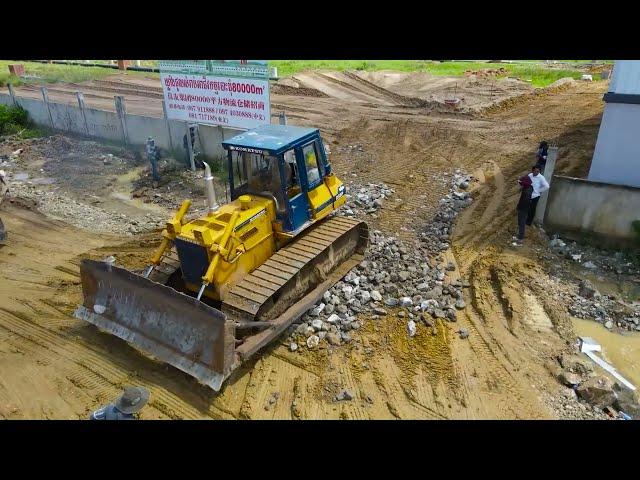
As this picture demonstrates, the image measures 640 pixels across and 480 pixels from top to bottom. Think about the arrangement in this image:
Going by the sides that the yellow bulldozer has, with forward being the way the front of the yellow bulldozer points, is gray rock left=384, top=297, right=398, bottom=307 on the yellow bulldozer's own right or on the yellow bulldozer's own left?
on the yellow bulldozer's own left

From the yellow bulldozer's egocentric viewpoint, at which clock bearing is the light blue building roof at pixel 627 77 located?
The light blue building roof is roughly at 7 o'clock from the yellow bulldozer.

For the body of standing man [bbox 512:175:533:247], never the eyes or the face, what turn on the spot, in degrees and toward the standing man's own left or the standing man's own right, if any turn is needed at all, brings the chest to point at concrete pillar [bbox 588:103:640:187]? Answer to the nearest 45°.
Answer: approximately 135° to the standing man's own right

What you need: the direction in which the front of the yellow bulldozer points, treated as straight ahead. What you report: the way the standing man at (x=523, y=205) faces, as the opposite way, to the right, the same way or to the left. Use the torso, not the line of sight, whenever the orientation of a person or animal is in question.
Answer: to the right

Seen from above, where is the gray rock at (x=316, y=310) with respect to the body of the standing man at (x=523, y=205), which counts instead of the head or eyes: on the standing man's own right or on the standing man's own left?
on the standing man's own left

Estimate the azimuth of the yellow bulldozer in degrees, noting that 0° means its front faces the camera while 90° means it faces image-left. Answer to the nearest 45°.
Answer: approximately 45°

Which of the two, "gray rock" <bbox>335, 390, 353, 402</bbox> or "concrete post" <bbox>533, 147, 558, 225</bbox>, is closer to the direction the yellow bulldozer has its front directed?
the gray rock

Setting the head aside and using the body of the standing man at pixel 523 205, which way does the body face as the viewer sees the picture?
to the viewer's left

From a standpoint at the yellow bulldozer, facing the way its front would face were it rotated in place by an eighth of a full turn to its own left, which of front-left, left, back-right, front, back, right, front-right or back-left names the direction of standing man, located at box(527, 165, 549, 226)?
left

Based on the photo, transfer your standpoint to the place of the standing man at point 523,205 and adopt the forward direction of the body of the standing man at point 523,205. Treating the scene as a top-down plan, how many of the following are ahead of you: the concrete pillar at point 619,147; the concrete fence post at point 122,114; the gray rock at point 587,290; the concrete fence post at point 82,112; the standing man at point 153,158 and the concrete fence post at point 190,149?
4

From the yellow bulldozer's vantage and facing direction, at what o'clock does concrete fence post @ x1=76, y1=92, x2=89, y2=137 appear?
The concrete fence post is roughly at 4 o'clock from the yellow bulldozer.

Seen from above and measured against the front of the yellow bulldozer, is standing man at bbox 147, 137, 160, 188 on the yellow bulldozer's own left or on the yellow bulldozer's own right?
on the yellow bulldozer's own right

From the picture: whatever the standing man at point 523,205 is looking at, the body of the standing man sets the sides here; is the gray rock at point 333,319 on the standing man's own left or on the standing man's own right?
on the standing man's own left

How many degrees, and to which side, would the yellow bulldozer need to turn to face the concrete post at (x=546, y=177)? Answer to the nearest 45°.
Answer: approximately 135° to its left
